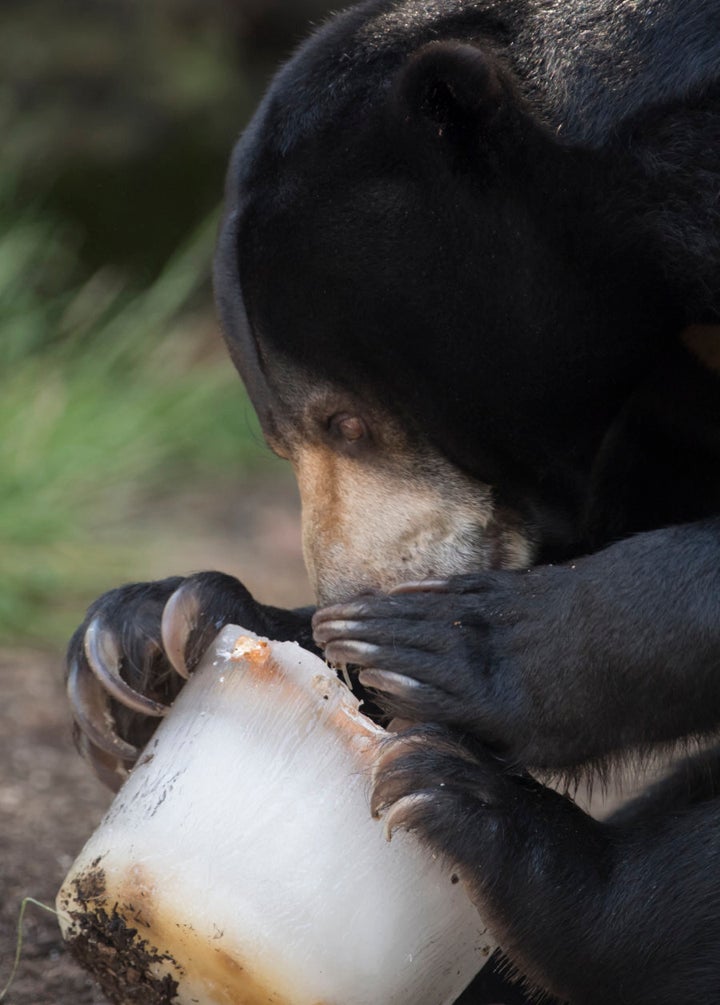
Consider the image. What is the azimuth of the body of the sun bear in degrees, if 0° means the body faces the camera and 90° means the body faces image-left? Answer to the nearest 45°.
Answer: approximately 90°
